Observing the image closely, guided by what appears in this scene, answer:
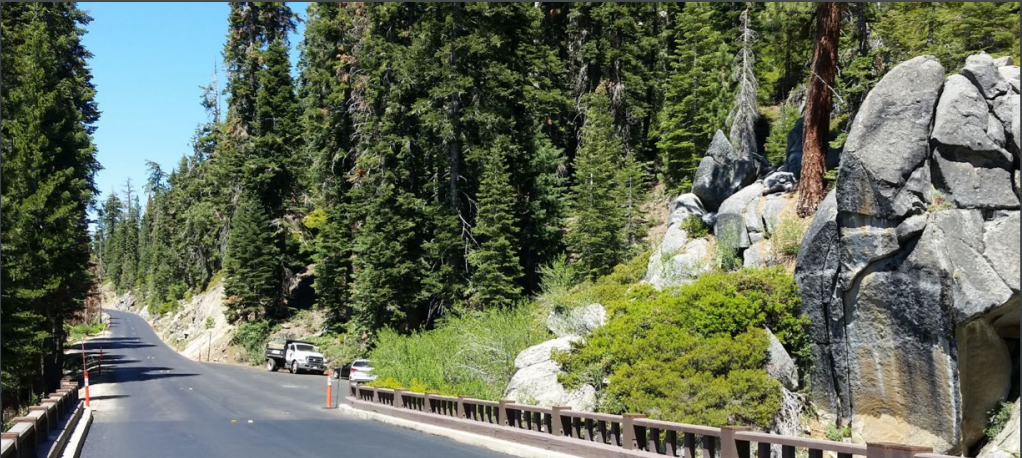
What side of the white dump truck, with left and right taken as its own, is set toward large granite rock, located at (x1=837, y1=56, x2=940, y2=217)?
front

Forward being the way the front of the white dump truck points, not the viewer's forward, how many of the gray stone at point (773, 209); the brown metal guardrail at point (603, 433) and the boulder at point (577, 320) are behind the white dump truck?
0

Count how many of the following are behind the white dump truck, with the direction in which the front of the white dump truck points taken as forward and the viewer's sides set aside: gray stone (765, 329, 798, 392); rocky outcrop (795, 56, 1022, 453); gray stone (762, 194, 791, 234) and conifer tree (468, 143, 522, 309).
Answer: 0

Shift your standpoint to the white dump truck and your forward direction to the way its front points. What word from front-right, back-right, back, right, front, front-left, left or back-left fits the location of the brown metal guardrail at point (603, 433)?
front-right

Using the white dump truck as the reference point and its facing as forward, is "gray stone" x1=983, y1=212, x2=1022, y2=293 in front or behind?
in front

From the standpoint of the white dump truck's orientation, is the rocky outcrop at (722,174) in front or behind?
in front

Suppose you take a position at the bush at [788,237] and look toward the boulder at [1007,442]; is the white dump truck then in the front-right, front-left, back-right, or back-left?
back-right

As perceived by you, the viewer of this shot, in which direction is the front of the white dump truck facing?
facing the viewer and to the right of the viewer

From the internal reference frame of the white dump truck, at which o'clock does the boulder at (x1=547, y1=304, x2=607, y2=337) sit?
The boulder is roughly at 1 o'clock from the white dump truck.

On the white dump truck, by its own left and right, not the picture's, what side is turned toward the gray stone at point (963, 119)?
front
